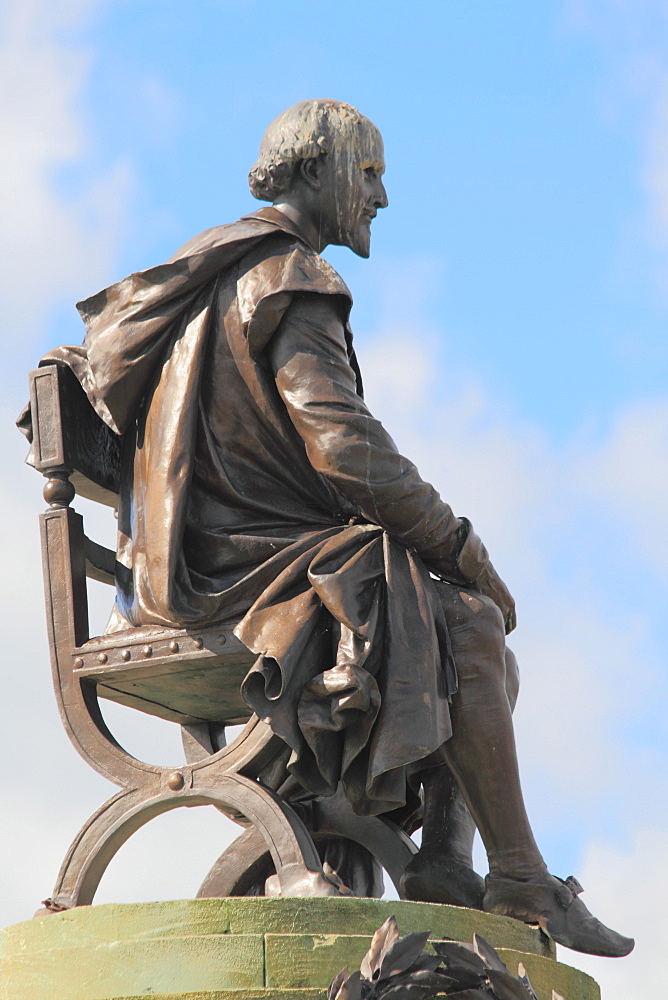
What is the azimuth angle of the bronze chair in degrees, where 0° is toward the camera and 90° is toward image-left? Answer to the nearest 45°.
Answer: approximately 315°

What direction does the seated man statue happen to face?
to the viewer's right
